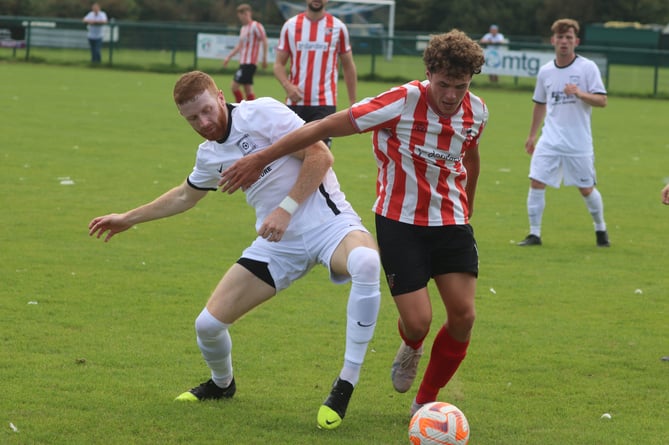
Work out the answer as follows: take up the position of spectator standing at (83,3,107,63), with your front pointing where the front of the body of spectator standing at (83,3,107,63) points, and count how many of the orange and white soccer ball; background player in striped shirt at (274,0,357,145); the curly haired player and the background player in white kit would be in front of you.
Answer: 4

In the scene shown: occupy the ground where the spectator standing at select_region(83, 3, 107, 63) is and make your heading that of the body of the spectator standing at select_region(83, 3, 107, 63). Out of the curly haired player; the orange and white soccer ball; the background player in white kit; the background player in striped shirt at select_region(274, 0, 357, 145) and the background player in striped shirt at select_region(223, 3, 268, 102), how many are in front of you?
5

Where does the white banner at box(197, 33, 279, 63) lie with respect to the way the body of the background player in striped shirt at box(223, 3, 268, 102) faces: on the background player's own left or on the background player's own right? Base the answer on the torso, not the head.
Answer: on the background player's own right

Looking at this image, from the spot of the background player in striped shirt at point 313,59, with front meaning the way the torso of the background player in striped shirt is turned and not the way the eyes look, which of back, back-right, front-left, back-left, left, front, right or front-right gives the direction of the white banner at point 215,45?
back

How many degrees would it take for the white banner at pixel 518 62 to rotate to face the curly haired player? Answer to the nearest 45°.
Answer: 0° — it already faces them

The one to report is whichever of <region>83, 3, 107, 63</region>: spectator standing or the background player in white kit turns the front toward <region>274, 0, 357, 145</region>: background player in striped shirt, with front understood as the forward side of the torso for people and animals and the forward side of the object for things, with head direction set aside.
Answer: the spectator standing

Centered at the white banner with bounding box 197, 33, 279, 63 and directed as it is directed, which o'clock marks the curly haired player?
The curly haired player is roughly at 12 o'clock from the white banner.

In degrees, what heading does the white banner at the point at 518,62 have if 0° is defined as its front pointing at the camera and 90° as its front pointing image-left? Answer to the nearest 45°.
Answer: approximately 0°

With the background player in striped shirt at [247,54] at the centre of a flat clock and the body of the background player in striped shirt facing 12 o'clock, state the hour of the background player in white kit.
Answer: The background player in white kit is roughly at 10 o'clock from the background player in striped shirt.

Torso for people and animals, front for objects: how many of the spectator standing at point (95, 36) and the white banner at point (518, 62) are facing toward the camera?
2
